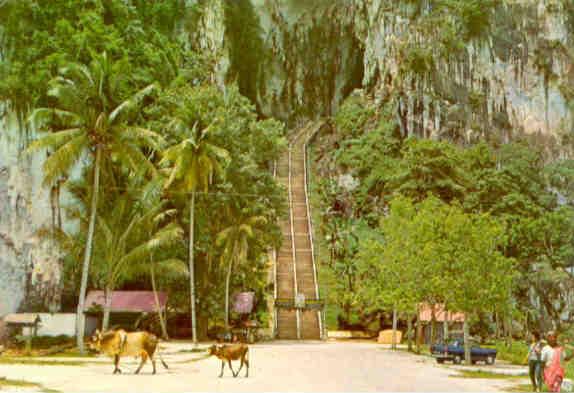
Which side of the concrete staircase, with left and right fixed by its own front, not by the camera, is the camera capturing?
front

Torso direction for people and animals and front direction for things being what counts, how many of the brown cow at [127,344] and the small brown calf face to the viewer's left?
2

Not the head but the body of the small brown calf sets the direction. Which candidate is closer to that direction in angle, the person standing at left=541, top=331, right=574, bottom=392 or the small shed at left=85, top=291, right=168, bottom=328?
the small shed

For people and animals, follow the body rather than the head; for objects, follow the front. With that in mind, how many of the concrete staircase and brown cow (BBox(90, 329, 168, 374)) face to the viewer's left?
1

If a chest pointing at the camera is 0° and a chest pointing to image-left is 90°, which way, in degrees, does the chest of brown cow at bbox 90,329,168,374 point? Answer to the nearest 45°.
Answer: approximately 90°

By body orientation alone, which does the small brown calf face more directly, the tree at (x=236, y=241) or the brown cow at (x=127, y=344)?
the brown cow

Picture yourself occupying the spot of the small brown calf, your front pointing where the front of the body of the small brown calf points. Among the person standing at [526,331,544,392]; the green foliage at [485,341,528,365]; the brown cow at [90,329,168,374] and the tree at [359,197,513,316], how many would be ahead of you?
1

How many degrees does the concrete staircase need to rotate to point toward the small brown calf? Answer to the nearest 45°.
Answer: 0° — it already faces it

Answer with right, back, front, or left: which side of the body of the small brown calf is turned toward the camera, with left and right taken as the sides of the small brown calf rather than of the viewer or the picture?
left
